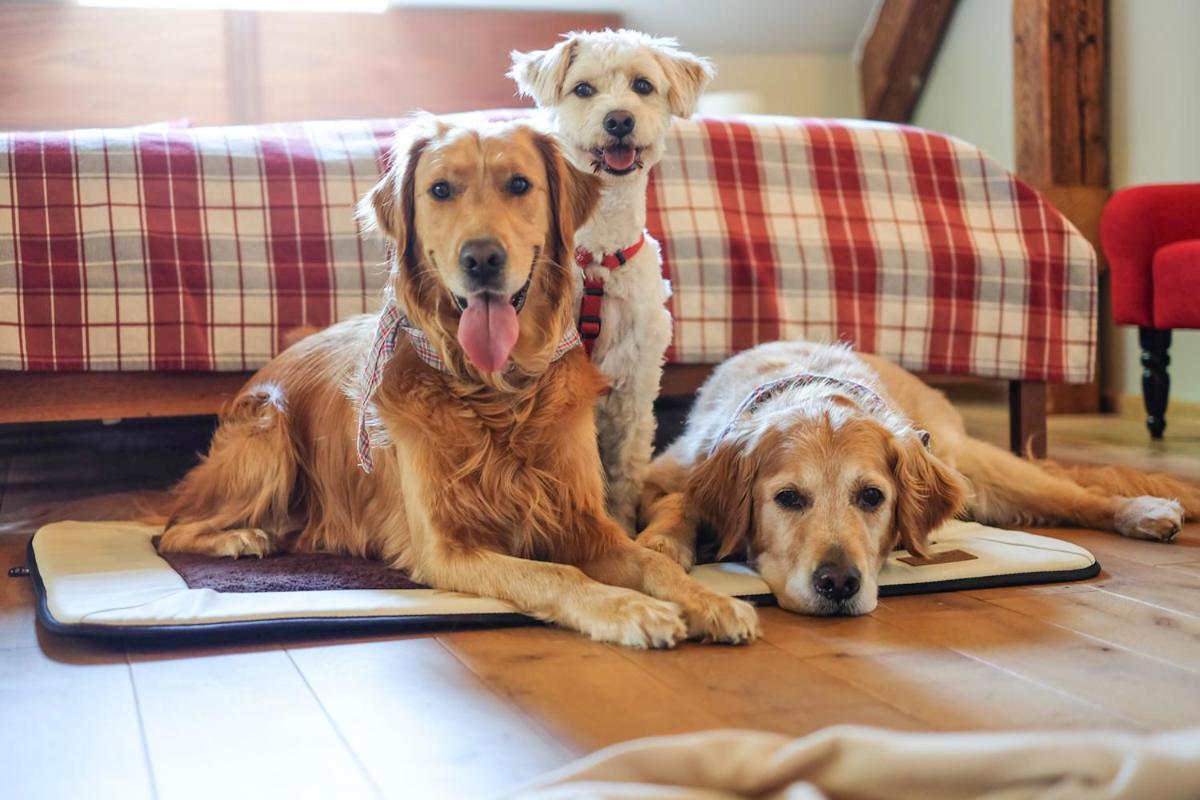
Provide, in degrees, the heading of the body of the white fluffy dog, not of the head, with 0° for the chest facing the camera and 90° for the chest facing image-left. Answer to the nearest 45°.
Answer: approximately 0°

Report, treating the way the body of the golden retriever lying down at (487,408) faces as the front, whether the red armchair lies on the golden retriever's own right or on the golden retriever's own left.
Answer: on the golden retriever's own left

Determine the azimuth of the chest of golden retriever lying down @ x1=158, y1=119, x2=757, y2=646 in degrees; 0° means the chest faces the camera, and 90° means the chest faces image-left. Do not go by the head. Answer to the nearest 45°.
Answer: approximately 315°

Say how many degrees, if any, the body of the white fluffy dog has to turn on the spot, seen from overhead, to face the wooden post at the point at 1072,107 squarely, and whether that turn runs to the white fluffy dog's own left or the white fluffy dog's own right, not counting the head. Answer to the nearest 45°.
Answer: approximately 135° to the white fluffy dog's own left

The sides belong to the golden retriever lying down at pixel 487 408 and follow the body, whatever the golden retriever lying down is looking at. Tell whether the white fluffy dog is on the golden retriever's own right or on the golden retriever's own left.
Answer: on the golden retriever's own left

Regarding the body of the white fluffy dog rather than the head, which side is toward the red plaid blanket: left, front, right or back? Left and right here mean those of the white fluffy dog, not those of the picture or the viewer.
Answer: back
